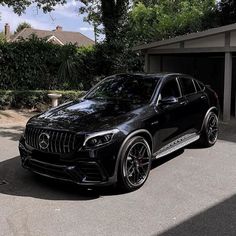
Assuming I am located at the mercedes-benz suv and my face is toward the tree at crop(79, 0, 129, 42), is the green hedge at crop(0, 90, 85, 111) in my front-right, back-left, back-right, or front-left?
front-left

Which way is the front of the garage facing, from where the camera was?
facing the viewer

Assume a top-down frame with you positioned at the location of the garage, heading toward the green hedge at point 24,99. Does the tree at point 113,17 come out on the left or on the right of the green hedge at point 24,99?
right

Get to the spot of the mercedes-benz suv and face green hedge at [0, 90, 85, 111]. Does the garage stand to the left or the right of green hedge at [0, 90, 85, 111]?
right

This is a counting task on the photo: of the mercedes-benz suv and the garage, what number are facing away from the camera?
0

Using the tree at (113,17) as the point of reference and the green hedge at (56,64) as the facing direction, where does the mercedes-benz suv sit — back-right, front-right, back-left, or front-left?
front-left

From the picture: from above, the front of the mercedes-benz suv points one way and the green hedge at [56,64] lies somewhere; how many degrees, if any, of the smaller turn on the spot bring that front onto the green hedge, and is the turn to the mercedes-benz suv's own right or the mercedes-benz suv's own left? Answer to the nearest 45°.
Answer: approximately 135° to the mercedes-benz suv's own right

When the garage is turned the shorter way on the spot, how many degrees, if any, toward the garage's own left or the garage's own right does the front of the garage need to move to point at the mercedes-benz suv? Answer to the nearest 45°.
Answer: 0° — it already faces it

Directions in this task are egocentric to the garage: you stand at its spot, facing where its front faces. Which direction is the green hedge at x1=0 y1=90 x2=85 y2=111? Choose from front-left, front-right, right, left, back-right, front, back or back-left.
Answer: right

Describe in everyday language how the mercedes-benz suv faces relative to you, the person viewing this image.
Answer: facing the viewer and to the left of the viewer

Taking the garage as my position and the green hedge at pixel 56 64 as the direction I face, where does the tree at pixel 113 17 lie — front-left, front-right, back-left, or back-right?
front-right

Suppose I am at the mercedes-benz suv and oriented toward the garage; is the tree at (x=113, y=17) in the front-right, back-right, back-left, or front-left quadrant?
front-left

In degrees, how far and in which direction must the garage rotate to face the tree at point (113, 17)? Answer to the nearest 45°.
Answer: approximately 135° to its right

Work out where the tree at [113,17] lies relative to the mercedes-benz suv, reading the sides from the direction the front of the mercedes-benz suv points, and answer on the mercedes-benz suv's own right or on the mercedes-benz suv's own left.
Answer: on the mercedes-benz suv's own right
